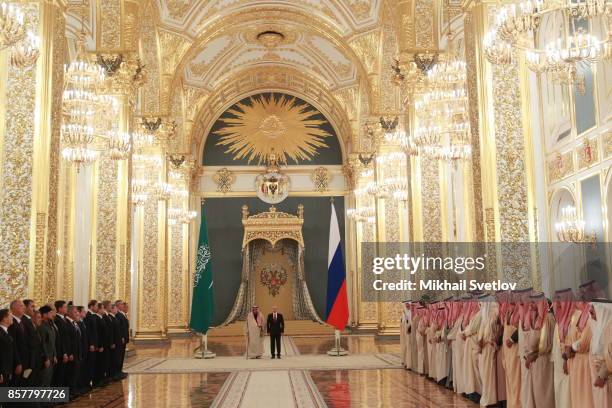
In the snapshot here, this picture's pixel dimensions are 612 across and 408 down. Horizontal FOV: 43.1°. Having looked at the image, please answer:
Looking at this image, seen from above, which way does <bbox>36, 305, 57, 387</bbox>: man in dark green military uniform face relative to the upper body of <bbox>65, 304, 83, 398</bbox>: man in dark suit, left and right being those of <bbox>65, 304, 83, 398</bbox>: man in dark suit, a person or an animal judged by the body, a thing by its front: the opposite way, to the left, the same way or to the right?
the same way

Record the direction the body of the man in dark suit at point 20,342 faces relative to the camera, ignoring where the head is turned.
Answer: to the viewer's right

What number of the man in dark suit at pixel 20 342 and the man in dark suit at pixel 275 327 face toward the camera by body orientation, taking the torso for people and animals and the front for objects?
1

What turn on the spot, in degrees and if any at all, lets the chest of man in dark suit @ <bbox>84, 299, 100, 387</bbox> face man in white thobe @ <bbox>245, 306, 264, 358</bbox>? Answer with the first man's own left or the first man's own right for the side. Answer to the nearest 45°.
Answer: approximately 45° to the first man's own left

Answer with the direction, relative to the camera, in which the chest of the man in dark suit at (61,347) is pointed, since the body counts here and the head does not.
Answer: to the viewer's right

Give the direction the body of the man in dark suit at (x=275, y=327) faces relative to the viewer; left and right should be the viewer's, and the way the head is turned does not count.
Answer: facing the viewer

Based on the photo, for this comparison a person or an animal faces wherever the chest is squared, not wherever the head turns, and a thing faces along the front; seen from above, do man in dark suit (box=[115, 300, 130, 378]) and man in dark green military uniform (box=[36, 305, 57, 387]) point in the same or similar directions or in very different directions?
same or similar directions

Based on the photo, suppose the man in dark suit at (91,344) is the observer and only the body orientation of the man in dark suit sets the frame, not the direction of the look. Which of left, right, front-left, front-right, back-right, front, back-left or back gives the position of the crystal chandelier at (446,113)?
front

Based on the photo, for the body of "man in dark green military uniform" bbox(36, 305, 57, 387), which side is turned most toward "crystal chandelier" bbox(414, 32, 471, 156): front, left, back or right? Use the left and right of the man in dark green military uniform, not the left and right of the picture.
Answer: front

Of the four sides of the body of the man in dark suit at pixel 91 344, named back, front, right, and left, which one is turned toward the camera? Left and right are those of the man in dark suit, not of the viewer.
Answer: right

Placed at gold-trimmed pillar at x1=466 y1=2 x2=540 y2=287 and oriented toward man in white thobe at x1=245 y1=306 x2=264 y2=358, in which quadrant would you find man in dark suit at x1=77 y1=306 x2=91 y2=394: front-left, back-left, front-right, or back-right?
front-left

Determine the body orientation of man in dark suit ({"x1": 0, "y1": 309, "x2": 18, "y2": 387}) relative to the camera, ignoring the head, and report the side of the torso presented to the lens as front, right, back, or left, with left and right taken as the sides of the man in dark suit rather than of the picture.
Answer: right

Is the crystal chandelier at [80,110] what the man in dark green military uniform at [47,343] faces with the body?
no

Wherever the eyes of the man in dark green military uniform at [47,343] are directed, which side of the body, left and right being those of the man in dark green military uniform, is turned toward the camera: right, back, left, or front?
right

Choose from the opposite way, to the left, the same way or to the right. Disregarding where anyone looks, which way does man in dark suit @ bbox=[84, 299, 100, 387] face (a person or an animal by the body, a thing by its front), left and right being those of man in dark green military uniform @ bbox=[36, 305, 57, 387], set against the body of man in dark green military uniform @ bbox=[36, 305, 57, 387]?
the same way

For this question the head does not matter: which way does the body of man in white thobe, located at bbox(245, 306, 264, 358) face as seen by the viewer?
toward the camera

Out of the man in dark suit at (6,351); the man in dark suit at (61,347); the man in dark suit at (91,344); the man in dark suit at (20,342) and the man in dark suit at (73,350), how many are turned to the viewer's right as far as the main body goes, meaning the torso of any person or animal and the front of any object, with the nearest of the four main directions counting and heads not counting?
5

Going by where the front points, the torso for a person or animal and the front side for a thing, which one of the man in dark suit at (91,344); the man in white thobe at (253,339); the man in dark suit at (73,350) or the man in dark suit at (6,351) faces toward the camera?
the man in white thobe

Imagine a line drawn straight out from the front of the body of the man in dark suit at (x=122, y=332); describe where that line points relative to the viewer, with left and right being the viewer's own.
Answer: facing to the right of the viewer

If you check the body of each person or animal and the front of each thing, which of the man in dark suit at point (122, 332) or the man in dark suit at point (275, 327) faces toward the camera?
the man in dark suit at point (275, 327)
